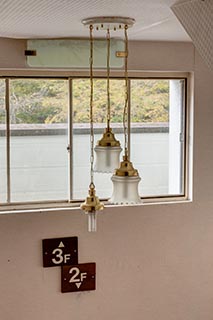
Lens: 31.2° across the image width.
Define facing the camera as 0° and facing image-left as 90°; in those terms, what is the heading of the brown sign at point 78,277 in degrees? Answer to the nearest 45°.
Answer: approximately 0°

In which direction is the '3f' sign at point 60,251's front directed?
toward the camera

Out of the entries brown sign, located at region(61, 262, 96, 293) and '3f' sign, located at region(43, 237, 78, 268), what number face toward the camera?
2
